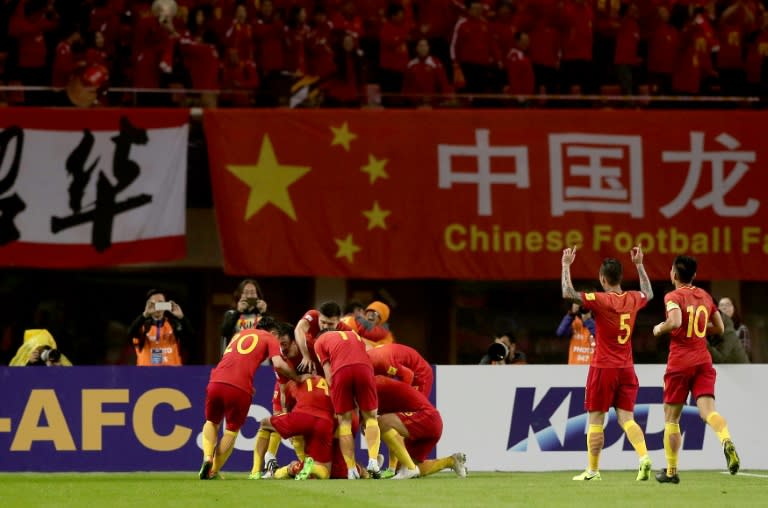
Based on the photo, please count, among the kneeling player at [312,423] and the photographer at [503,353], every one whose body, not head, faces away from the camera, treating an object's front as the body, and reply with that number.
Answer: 1

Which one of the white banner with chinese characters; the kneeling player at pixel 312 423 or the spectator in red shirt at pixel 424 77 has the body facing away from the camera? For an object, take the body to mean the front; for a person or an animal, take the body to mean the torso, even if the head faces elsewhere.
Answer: the kneeling player

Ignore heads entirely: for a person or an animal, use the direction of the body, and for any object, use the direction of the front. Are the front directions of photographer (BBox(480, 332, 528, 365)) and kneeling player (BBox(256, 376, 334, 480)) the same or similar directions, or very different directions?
very different directions

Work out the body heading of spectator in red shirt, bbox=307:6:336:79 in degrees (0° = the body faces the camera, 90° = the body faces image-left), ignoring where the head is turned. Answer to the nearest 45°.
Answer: approximately 0°
